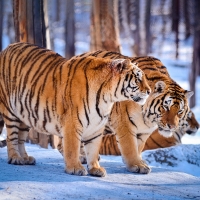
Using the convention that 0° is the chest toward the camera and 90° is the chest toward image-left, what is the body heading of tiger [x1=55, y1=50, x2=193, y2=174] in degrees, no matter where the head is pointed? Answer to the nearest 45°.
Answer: approximately 315°

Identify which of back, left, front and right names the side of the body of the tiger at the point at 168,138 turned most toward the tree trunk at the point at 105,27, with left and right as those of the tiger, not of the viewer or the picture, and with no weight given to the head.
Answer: left

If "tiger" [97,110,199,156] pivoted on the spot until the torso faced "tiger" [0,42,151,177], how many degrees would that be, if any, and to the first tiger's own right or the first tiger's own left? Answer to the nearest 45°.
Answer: approximately 90° to the first tiger's own right

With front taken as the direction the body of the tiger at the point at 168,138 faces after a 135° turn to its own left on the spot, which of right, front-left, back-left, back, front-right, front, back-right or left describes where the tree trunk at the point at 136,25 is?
front-right

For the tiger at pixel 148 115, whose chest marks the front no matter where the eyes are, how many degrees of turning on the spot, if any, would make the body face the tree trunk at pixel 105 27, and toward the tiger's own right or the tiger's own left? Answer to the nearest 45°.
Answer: approximately 135° to the tiger's own left

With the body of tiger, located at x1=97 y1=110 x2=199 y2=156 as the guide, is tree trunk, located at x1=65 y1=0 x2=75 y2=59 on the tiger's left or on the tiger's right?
on the tiger's left

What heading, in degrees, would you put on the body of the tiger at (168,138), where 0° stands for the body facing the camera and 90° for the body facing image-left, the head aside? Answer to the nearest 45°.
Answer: approximately 270°

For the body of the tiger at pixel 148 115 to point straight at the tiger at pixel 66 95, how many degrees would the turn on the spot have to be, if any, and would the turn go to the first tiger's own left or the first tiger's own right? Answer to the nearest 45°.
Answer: approximately 90° to the first tiger's own right
